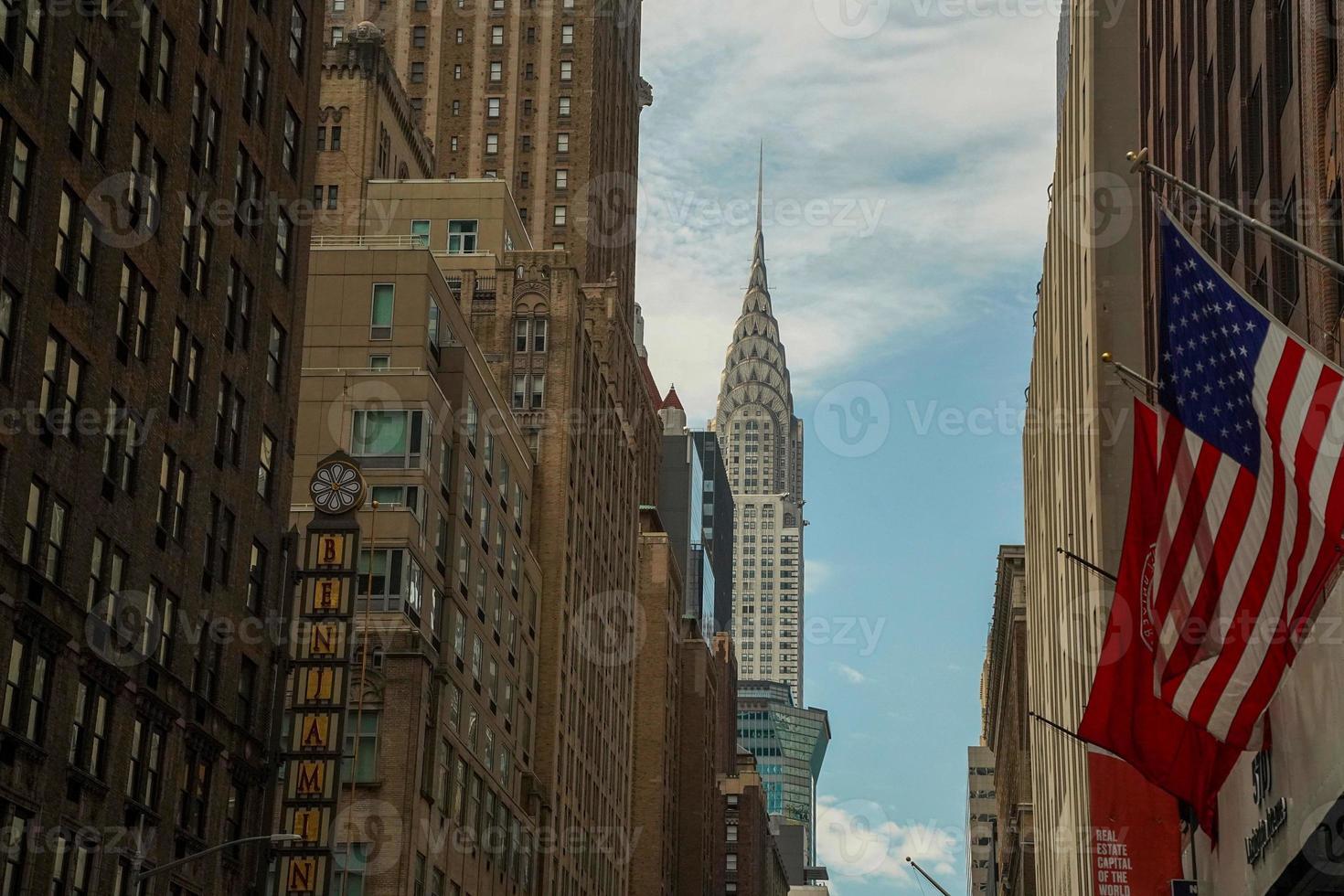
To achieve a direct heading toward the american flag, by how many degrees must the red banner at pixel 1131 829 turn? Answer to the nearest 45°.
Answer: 0° — it already faces it
